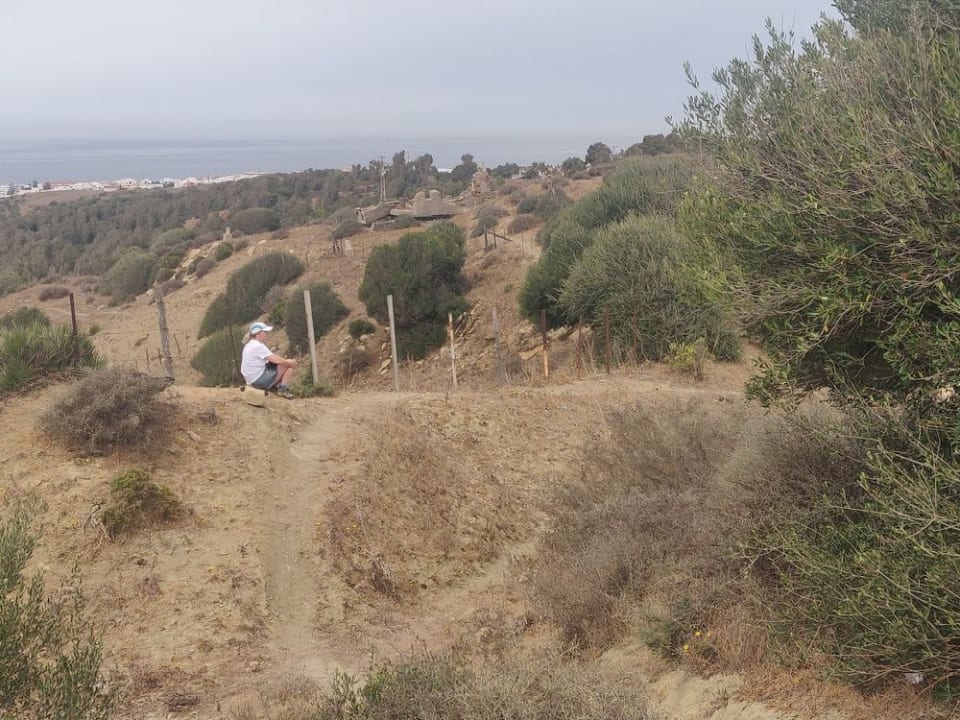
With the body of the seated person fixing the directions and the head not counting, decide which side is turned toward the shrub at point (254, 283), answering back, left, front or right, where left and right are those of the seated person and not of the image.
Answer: left

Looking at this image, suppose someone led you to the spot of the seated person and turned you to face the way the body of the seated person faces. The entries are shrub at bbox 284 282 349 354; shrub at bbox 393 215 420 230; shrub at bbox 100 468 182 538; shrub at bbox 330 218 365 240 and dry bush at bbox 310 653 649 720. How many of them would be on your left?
3

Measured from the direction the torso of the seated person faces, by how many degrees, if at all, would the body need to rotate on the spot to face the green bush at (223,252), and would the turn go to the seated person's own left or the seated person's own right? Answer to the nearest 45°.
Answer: approximately 90° to the seated person's own left

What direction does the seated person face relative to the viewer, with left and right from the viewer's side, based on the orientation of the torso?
facing to the right of the viewer

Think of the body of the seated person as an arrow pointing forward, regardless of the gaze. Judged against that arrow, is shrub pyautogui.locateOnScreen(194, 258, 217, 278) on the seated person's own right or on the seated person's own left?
on the seated person's own left

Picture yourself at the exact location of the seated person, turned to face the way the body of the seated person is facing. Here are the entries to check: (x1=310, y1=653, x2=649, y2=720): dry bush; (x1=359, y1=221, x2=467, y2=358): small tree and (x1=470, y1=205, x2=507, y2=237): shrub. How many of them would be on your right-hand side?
1

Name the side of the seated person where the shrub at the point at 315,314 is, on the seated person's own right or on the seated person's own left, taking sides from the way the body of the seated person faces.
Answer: on the seated person's own left

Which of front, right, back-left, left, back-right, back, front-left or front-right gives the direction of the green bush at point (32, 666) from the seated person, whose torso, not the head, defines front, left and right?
right

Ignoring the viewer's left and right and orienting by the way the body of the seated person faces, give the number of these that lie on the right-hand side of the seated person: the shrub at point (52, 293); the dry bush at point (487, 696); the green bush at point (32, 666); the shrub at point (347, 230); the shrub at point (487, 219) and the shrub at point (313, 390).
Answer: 2

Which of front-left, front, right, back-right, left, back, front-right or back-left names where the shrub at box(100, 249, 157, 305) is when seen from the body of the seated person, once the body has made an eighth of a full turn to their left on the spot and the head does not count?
front-left

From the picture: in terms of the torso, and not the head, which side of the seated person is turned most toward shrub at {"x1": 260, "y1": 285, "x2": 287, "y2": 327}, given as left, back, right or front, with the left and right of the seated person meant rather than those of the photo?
left
